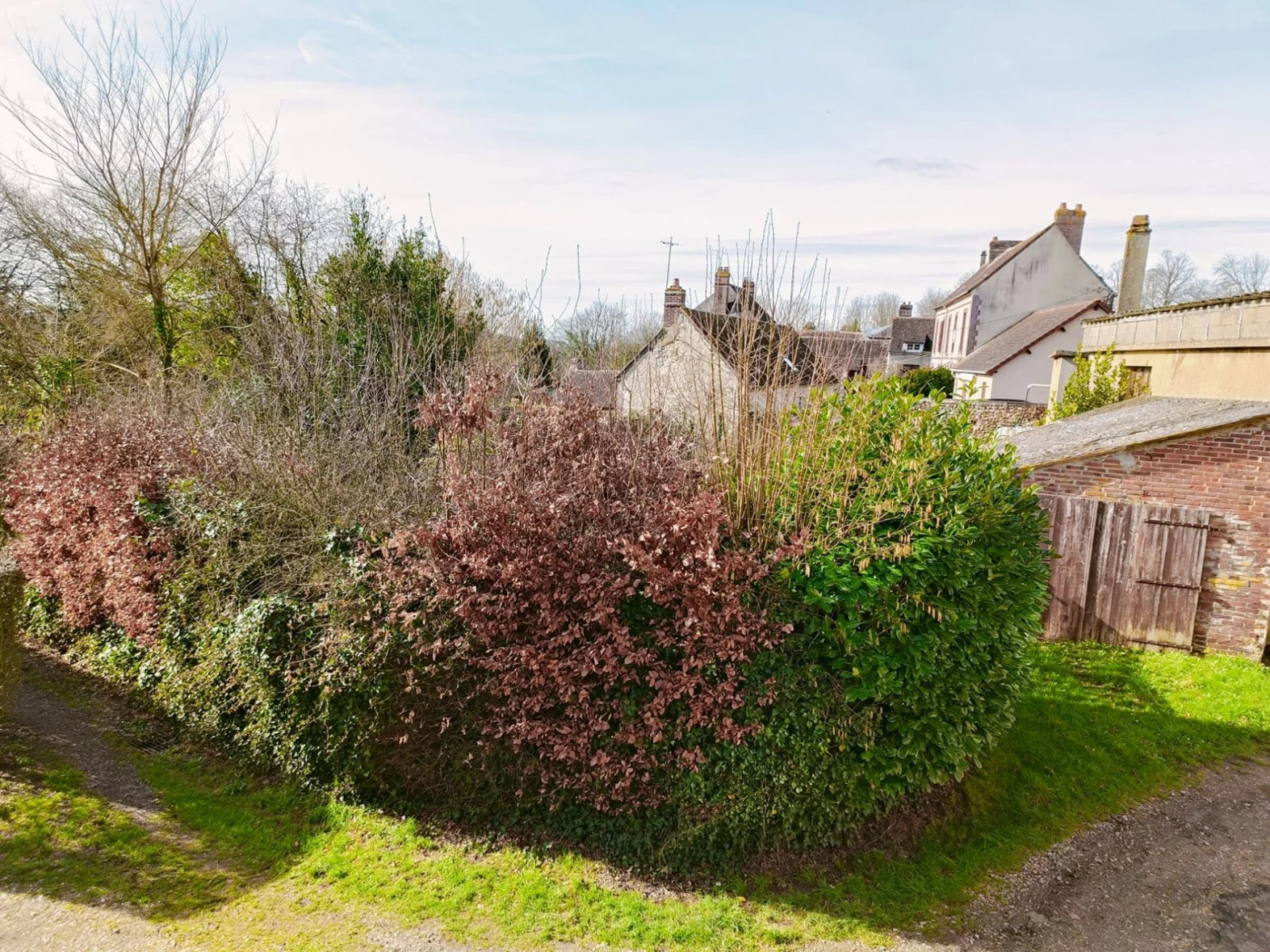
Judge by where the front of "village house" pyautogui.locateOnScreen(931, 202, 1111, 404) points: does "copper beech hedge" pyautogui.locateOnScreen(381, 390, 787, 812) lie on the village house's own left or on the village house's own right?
on the village house's own left

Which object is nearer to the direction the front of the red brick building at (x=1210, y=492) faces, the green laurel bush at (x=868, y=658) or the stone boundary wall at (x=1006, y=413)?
the green laurel bush

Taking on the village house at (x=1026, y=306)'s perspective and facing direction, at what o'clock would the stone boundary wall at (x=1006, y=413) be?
The stone boundary wall is roughly at 9 o'clock from the village house.

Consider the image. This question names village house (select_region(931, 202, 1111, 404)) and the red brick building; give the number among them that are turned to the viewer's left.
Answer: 1

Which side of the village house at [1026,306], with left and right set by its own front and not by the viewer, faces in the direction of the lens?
left

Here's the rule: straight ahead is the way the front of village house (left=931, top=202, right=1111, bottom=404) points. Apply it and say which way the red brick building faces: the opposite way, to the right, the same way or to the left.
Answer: to the left

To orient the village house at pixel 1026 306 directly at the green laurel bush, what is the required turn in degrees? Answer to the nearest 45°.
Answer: approximately 90° to its left

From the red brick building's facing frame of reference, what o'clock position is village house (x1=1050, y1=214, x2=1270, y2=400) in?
The village house is roughly at 6 o'clock from the red brick building.
